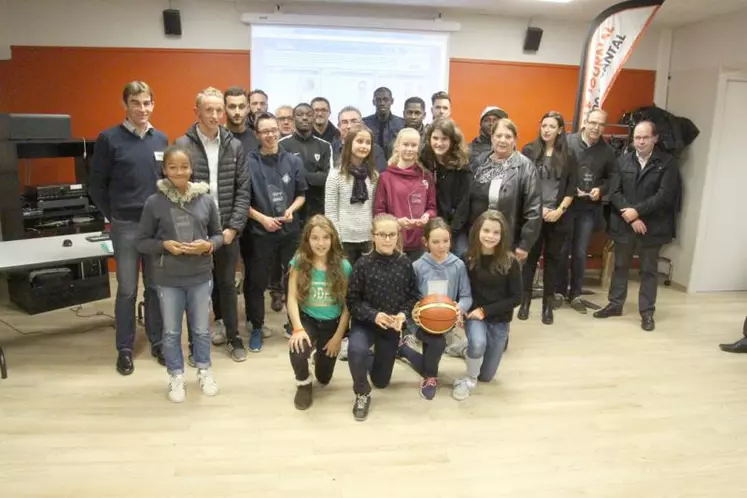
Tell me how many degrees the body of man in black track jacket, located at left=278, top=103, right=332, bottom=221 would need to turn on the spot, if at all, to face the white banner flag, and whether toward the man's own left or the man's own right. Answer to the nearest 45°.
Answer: approximately 90° to the man's own left

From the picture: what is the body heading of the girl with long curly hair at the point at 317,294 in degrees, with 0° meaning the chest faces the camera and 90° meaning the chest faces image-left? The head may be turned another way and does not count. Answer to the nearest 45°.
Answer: approximately 0°

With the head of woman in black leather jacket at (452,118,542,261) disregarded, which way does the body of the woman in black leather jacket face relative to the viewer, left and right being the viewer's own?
facing the viewer and to the left of the viewer

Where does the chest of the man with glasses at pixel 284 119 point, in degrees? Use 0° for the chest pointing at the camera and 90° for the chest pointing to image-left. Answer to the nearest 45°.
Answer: approximately 0°

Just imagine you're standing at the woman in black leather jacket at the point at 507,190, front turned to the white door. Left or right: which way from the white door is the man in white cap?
left

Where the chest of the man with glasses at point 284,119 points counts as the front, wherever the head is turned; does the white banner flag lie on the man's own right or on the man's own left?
on the man's own left

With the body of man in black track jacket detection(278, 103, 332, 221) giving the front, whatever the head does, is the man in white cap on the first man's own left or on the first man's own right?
on the first man's own left

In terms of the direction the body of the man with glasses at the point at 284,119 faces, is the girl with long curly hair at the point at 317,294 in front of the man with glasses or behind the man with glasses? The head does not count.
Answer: in front

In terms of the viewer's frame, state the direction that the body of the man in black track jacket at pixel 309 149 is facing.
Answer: toward the camera
